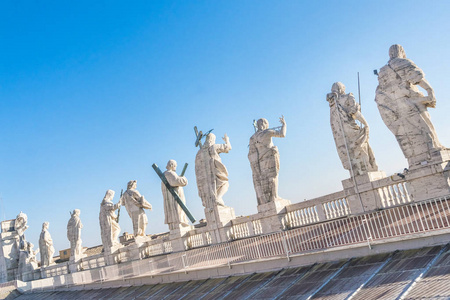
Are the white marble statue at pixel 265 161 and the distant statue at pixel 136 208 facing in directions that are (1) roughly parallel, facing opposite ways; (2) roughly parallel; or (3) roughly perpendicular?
roughly parallel

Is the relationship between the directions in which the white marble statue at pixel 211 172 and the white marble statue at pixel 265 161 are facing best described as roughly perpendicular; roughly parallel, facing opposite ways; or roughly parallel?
roughly parallel
